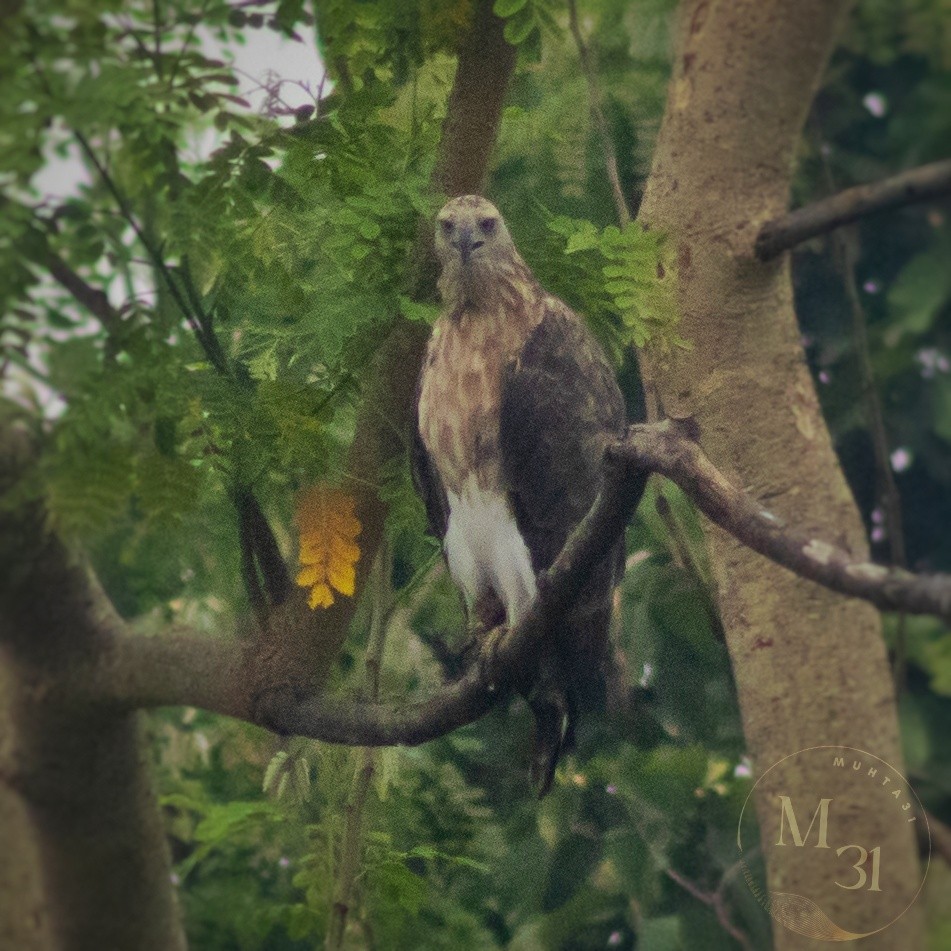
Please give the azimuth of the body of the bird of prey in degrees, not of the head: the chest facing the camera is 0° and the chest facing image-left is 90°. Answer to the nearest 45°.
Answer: approximately 45°
